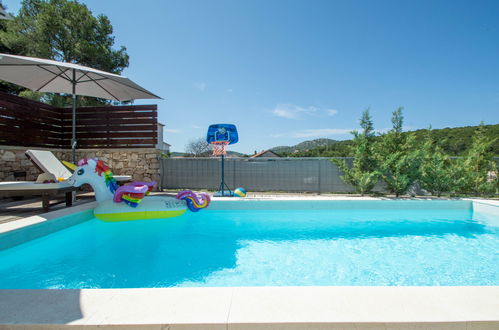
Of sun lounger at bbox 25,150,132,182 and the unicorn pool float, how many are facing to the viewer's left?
1

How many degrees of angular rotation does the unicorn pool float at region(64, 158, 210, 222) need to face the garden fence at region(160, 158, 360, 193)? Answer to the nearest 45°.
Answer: approximately 135° to its right

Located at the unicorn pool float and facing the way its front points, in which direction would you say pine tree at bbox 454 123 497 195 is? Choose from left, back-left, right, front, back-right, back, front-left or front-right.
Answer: back

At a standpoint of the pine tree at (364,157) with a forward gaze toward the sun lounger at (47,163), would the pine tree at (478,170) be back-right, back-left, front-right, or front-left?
back-left

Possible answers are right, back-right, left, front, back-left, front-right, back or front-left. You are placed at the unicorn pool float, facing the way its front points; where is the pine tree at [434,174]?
back

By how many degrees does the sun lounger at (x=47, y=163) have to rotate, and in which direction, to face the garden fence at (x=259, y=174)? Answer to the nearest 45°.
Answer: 0° — it already faces it

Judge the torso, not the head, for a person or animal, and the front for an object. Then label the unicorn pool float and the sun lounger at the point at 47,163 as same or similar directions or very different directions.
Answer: very different directions

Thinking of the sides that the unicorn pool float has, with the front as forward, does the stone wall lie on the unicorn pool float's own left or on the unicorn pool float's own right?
on the unicorn pool float's own right

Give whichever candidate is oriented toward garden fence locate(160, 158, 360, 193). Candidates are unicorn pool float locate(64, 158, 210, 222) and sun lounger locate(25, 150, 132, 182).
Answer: the sun lounger

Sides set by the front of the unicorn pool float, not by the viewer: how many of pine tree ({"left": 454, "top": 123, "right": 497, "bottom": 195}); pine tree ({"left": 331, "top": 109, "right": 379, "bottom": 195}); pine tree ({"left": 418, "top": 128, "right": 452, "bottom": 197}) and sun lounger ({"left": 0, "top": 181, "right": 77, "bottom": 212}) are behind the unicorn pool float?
3

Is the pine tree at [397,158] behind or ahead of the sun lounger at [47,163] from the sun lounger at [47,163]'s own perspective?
ahead

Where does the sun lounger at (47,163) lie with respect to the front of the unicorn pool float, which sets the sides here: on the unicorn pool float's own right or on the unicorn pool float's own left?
on the unicorn pool float's own right

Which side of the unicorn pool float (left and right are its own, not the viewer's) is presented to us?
left

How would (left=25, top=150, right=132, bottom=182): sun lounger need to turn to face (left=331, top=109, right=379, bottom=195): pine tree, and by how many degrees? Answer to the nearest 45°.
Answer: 0° — it already faces it

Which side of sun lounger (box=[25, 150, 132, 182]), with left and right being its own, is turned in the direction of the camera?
right

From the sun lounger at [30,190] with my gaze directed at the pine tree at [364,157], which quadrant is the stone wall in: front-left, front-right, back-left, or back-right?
front-left

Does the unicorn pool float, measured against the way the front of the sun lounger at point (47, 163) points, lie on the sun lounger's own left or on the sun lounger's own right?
on the sun lounger's own right
